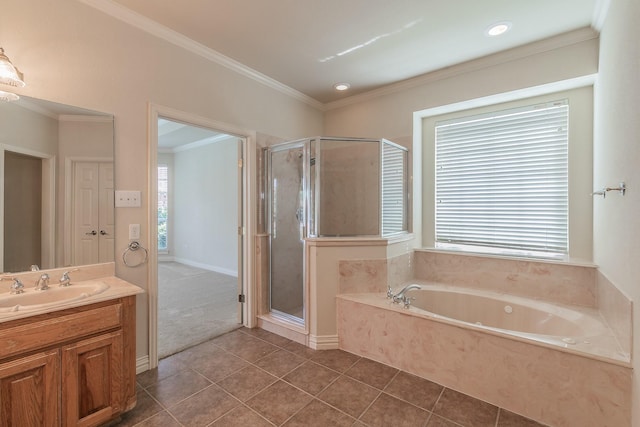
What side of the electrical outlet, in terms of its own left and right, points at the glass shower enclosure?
left

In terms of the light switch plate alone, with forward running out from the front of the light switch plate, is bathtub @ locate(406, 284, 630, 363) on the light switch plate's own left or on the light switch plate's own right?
on the light switch plate's own left

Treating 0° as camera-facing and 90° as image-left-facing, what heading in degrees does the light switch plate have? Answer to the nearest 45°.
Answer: approximately 0°

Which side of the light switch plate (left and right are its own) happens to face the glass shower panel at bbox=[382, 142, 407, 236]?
left

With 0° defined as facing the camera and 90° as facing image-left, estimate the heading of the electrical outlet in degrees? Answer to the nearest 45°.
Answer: approximately 0°

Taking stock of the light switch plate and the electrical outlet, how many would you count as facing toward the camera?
2

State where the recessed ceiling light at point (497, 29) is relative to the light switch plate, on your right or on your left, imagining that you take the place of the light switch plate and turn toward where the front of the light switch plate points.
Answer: on your left

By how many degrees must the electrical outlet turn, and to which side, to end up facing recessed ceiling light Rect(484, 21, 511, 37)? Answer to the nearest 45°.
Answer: approximately 45° to its left
